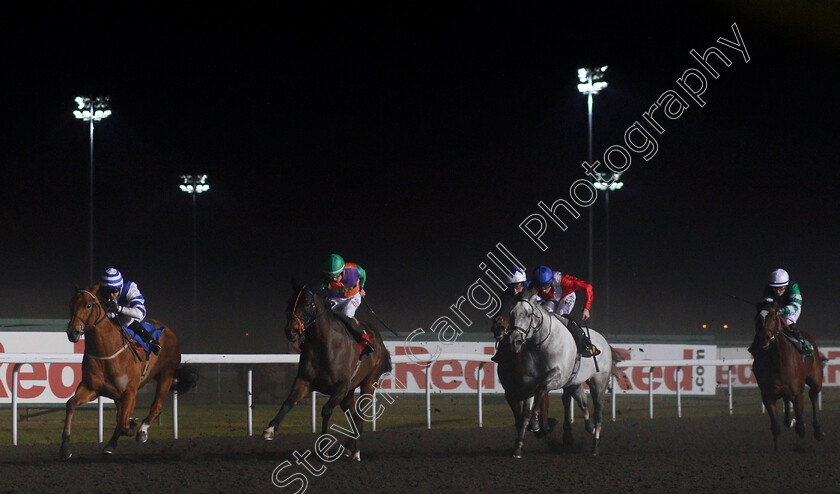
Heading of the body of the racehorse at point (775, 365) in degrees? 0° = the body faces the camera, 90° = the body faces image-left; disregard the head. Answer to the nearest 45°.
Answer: approximately 45°

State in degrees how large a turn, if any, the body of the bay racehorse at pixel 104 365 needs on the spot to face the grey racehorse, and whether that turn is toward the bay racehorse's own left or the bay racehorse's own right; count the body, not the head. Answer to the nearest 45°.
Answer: approximately 135° to the bay racehorse's own left

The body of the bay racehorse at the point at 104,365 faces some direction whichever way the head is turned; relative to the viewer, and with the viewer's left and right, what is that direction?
facing the viewer and to the left of the viewer

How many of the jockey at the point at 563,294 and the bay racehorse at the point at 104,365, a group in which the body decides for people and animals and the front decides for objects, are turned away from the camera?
0

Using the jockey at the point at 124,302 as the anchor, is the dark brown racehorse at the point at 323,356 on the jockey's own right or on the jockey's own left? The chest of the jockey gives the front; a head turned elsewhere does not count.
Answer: on the jockey's own left

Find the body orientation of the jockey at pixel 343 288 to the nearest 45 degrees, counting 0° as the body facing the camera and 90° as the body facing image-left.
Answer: approximately 45°

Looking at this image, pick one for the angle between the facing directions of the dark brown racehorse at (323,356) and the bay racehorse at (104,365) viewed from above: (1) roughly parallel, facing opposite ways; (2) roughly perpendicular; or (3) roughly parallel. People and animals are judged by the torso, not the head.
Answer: roughly parallel

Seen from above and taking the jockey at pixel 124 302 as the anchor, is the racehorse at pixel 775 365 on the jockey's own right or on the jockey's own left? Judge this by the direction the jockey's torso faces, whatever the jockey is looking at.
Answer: on the jockey's own left

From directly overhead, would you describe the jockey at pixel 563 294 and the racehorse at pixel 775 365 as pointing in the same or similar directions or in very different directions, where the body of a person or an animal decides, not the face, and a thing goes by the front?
same or similar directions

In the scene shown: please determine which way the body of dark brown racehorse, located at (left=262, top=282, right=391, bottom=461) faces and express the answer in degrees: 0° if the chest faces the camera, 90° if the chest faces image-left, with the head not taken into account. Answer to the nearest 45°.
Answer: approximately 45°
